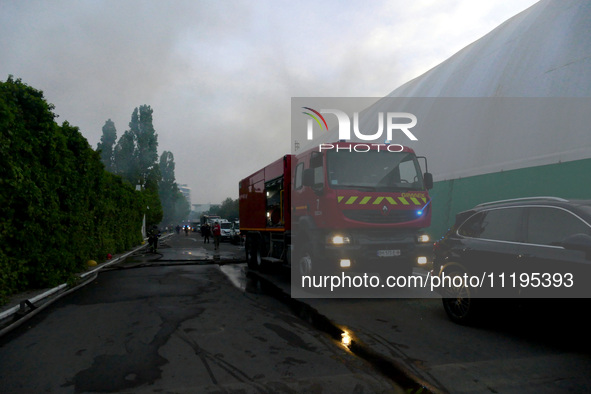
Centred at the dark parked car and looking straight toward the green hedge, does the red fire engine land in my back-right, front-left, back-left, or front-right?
front-right

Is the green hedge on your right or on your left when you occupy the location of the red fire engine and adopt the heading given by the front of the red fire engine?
on your right

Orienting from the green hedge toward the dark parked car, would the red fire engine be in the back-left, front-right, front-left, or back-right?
front-left

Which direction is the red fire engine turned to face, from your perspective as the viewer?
facing the viewer and to the right of the viewer

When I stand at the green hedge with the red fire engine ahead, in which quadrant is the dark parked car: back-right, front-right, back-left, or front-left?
front-right

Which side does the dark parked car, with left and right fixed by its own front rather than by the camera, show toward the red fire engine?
back

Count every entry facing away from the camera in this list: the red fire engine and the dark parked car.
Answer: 0

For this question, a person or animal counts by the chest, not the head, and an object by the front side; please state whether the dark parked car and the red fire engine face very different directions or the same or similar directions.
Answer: same or similar directions

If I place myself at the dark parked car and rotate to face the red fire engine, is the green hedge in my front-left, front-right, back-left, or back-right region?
front-left

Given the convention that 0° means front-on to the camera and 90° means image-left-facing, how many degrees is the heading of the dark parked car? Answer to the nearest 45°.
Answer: approximately 315°

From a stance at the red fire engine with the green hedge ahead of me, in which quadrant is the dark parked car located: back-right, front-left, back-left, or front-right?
back-left

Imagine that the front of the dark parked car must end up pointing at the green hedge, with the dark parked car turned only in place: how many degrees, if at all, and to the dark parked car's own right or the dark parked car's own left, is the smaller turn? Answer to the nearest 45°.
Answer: approximately 135° to the dark parked car's own right

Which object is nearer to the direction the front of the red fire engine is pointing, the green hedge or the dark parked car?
the dark parked car
